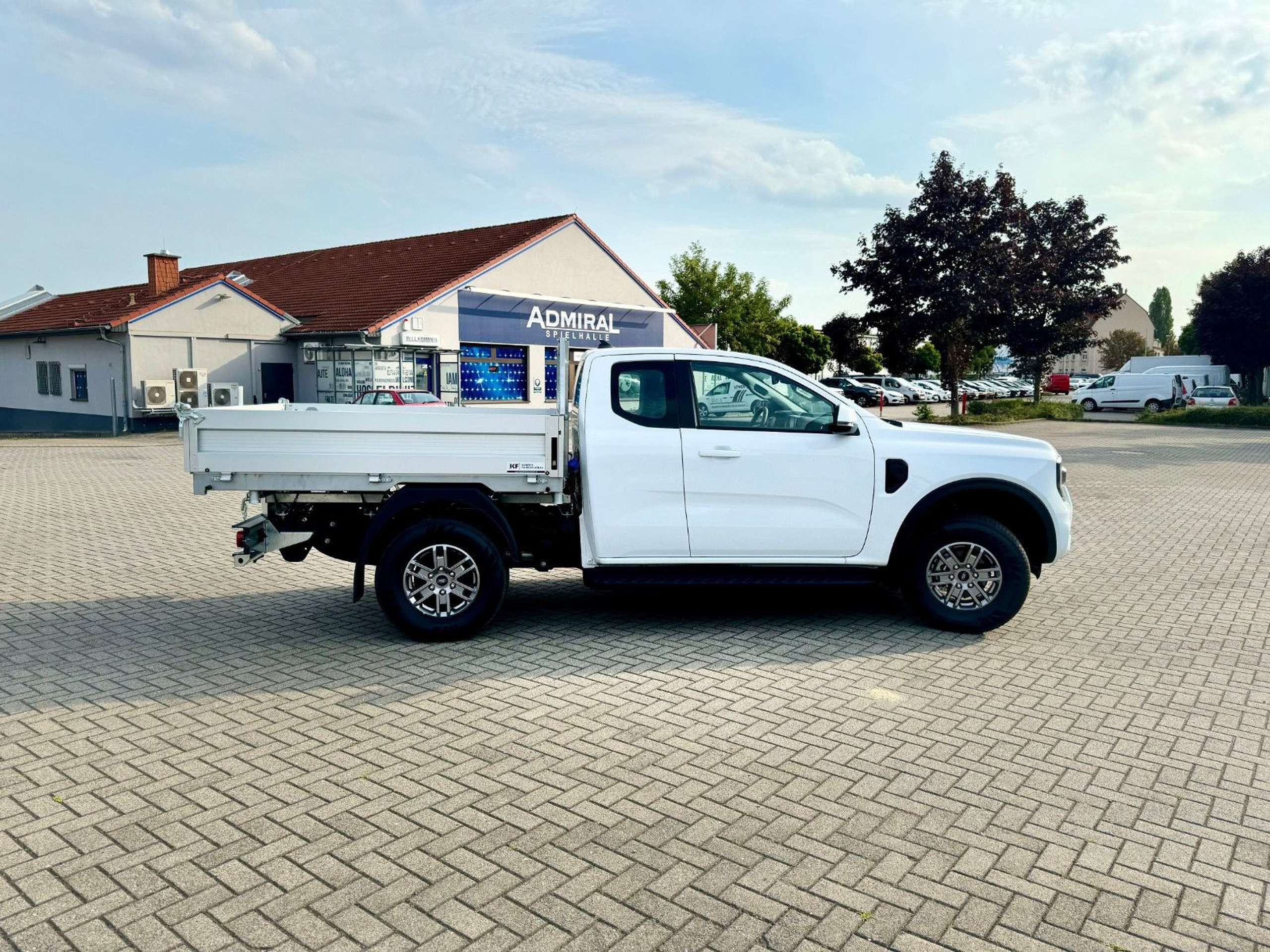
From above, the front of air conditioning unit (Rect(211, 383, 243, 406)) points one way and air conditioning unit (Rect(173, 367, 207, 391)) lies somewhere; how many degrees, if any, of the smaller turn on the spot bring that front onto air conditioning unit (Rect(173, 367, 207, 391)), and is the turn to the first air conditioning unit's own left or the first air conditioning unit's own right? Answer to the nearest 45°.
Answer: approximately 135° to the first air conditioning unit's own right

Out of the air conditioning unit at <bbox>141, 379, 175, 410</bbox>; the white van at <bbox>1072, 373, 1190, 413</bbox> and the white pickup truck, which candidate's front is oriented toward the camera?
the air conditioning unit

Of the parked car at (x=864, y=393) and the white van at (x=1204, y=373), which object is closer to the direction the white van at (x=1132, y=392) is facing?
the parked car

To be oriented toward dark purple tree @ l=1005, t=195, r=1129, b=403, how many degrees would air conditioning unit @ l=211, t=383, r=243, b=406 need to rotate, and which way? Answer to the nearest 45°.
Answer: approximately 90° to its left

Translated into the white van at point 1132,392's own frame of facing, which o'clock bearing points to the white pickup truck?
The white pickup truck is roughly at 9 o'clock from the white van.

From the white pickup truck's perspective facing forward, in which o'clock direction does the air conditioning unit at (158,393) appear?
The air conditioning unit is roughly at 8 o'clock from the white pickup truck.

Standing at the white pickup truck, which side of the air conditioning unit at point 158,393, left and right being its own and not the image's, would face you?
front

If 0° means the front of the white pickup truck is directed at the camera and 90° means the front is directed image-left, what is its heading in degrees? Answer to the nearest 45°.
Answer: approximately 270°

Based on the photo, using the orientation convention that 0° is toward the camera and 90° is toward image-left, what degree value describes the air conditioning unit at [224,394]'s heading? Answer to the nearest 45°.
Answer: approximately 0°

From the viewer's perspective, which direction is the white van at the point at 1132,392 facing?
to the viewer's left

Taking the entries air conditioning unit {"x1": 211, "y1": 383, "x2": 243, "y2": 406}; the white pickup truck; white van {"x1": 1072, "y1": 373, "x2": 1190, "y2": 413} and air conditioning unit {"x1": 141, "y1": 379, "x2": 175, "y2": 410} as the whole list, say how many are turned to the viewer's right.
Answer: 1

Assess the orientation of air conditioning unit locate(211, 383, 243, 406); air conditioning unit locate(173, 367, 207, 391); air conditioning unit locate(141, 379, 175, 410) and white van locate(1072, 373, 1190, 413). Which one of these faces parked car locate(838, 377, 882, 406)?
the white van

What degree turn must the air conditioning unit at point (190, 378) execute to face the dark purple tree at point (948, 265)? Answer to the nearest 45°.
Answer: approximately 90° to its left
